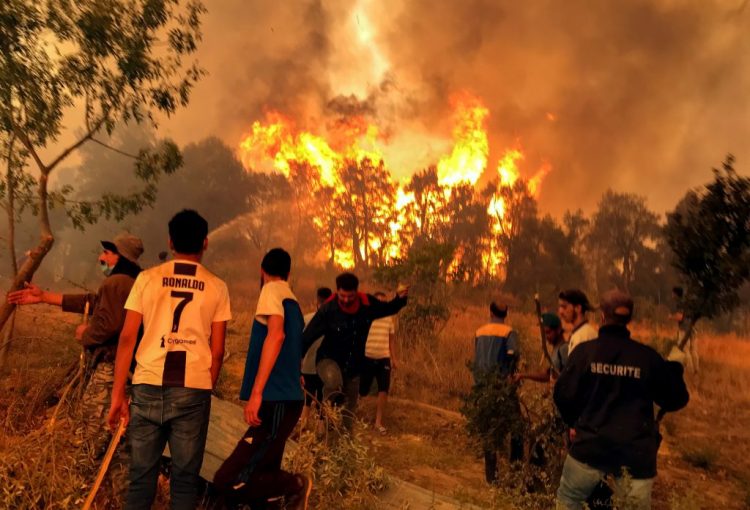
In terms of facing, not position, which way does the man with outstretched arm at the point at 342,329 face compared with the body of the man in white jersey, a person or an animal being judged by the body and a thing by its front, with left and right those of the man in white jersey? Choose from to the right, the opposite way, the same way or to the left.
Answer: the opposite way

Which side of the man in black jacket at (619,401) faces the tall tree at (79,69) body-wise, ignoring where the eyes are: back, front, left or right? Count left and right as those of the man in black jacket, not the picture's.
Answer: left

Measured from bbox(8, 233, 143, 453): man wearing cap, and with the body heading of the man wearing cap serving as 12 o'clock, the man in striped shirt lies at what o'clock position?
The man in striped shirt is roughly at 5 o'clock from the man wearing cap.

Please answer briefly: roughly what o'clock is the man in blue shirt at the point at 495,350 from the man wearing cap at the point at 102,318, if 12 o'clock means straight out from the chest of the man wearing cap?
The man in blue shirt is roughly at 6 o'clock from the man wearing cap.

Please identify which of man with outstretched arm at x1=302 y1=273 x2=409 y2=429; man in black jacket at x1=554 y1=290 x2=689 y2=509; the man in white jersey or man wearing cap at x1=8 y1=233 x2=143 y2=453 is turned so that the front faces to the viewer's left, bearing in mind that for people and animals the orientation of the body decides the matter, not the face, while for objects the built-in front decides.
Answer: the man wearing cap

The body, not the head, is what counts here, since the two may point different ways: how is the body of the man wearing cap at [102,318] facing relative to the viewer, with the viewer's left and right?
facing to the left of the viewer

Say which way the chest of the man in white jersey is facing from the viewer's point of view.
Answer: away from the camera

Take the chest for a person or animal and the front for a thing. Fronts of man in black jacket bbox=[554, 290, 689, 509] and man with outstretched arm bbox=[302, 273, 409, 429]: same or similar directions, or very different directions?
very different directions

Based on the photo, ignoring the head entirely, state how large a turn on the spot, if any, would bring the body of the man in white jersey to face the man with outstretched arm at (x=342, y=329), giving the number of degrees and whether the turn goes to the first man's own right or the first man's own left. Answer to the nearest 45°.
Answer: approximately 45° to the first man's own right

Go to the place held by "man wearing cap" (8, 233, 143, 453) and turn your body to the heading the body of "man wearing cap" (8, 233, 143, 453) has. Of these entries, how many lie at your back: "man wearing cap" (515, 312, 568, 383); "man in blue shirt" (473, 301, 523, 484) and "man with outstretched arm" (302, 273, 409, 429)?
3

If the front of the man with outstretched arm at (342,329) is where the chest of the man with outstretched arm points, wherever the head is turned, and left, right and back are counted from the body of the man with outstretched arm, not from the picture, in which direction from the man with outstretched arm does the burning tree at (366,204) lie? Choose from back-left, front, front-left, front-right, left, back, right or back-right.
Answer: back

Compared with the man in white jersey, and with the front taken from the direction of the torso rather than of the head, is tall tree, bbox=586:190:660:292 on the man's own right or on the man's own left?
on the man's own right

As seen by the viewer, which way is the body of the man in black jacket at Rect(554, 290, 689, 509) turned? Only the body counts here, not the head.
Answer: away from the camera

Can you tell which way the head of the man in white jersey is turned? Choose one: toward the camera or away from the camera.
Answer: away from the camera
